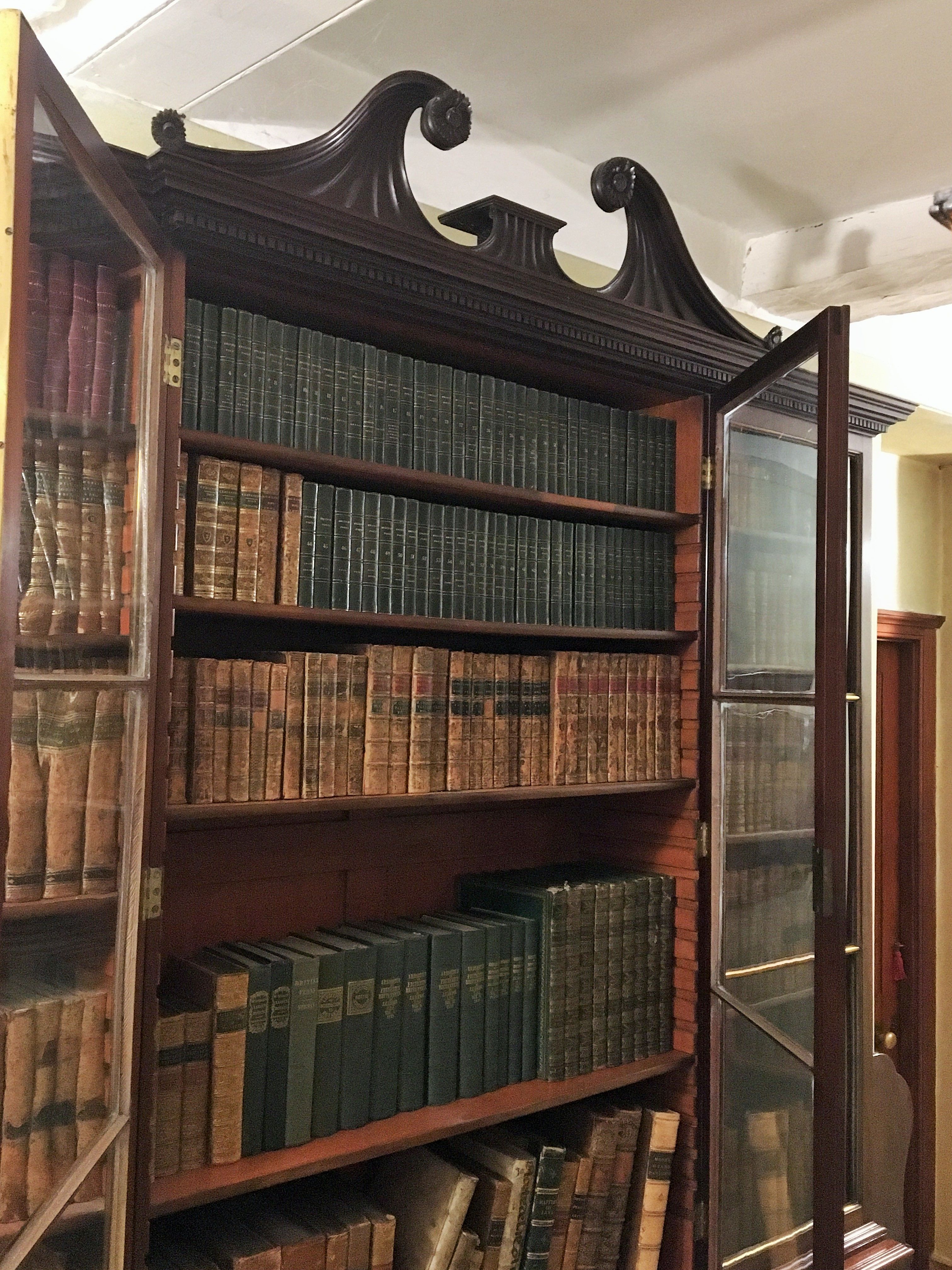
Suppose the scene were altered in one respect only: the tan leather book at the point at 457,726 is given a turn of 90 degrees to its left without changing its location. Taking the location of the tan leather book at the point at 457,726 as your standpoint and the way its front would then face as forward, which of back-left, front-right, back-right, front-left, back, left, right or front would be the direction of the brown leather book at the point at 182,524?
back-left

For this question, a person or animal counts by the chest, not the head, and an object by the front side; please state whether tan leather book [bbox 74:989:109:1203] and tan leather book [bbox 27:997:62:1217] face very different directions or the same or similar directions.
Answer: same or similar directions

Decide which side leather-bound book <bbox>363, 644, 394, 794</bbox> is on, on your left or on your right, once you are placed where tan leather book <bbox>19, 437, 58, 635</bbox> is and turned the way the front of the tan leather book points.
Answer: on your left

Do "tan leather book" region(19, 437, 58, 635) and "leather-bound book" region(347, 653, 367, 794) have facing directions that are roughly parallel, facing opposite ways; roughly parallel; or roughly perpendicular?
roughly parallel
